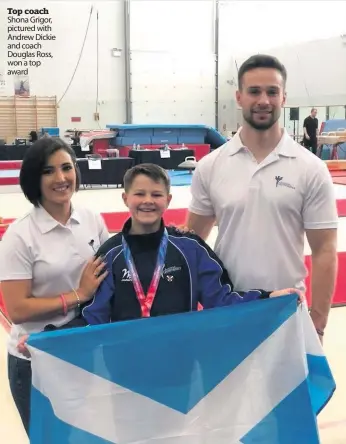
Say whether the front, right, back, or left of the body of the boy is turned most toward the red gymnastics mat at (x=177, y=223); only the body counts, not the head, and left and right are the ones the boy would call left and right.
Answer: back

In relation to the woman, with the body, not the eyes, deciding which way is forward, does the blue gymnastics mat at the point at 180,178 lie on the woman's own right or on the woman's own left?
on the woman's own left

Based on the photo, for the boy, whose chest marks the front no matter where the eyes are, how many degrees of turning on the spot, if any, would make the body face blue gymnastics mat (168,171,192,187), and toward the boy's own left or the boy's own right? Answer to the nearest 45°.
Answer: approximately 180°

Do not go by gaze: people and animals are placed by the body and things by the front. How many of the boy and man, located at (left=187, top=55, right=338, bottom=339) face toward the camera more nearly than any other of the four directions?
2

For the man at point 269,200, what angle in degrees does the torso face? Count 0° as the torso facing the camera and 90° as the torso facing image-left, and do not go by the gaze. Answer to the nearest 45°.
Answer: approximately 0°

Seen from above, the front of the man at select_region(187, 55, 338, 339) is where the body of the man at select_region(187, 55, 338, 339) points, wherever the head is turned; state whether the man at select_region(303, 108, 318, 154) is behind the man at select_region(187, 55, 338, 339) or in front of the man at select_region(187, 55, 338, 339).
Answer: behind

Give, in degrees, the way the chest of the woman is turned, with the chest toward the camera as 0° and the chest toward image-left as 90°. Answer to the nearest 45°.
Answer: approximately 315°

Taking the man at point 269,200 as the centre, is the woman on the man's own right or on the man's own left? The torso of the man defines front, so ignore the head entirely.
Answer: on the man's own right

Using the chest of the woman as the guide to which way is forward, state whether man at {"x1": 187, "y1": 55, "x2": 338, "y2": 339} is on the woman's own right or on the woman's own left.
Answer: on the woman's own left
